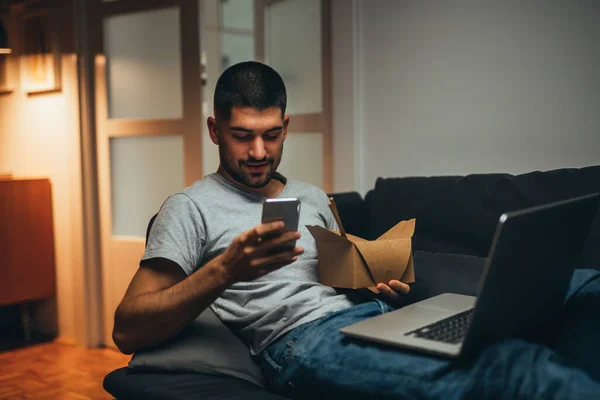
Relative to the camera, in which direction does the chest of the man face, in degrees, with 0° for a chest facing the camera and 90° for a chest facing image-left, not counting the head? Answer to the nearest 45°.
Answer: approximately 315°

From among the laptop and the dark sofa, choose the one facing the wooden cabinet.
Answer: the laptop

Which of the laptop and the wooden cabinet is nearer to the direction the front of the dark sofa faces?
the laptop

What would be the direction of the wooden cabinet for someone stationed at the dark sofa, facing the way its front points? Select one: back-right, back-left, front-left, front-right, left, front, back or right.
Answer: back-right

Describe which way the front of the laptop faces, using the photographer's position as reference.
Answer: facing away from the viewer and to the left of the viewer

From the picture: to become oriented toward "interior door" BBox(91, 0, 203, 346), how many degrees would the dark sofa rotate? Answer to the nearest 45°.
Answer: approximately 135° to its right

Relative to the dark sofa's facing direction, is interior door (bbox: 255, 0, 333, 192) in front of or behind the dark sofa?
behind

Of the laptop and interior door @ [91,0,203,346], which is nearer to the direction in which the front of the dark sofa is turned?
the laptop

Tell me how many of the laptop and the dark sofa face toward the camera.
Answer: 1
